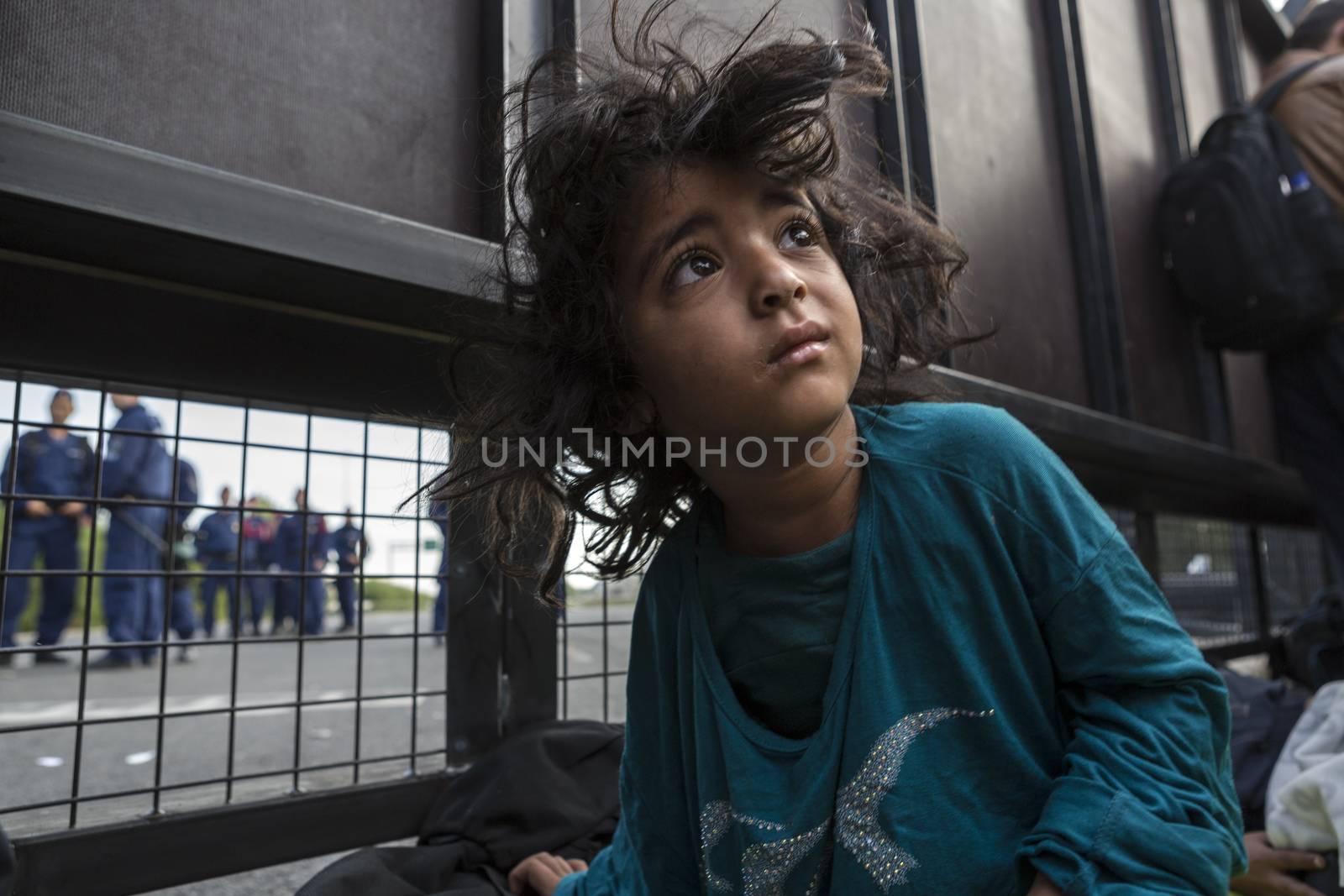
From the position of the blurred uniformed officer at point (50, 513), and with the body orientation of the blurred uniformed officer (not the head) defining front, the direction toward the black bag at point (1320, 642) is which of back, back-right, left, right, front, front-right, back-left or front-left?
front-left

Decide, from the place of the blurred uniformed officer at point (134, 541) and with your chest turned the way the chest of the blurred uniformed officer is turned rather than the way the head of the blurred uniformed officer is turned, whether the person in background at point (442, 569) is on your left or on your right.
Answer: on your left

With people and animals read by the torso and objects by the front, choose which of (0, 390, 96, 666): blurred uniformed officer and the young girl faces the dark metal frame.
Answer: the blurred uniformed officer

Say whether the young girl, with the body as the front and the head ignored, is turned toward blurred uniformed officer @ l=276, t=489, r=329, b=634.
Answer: no

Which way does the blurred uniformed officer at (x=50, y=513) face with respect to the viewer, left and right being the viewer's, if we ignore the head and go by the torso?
facing the viewer

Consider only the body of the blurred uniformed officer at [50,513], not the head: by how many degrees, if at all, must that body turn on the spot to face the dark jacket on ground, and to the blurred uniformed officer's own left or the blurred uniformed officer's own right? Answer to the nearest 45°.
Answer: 0° — they already face it

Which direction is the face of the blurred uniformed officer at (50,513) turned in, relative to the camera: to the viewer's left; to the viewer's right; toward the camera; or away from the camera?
toward the camera

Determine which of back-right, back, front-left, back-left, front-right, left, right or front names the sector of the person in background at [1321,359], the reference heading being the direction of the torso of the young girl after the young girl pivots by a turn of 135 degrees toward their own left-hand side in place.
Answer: front

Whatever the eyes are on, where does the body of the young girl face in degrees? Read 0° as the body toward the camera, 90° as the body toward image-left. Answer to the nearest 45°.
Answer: approximately 0°

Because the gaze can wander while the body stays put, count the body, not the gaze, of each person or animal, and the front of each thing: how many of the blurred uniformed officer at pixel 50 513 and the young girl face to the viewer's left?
0

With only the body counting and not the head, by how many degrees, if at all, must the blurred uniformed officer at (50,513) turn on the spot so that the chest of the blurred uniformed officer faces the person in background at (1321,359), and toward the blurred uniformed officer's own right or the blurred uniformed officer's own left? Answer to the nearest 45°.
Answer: approximately 45° to the blurred uniformed officer's own left
